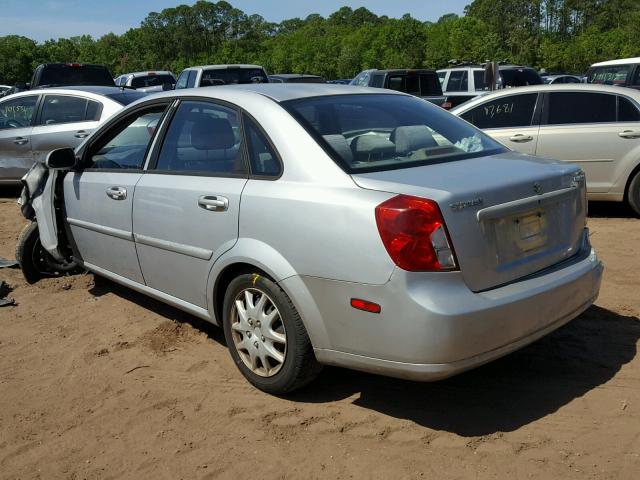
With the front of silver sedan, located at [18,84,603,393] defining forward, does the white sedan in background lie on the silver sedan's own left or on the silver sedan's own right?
on the silver sedan's own right

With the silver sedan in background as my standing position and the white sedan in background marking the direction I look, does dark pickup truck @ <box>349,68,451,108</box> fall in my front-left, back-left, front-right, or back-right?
front-left

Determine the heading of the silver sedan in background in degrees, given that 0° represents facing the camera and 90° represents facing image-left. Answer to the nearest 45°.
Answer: approximately 90°

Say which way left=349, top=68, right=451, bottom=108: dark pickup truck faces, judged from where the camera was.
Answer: facing away from the viewer and to the left of the viewer

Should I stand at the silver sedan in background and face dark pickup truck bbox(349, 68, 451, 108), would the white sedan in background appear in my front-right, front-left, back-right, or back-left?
front-right

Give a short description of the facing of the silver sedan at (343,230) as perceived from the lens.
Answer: facing away from the viewer and to the left of the viewer

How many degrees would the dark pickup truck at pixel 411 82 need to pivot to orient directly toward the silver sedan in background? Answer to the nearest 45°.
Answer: approximately 90° to its left

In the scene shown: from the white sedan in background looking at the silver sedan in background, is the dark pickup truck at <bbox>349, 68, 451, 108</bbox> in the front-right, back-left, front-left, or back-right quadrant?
front-right

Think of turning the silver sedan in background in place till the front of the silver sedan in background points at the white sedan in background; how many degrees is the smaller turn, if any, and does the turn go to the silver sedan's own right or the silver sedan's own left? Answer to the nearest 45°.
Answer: approximately 135° to the silver sedan's own left

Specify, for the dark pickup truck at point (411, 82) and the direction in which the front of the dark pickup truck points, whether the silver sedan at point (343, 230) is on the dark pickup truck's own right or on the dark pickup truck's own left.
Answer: on the dark pickup truck's own left

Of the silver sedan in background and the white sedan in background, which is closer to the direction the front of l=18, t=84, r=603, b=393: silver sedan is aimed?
the silver sedan in background

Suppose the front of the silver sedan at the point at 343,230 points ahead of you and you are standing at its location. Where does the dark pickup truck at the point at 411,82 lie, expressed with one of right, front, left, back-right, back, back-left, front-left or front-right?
front-right
